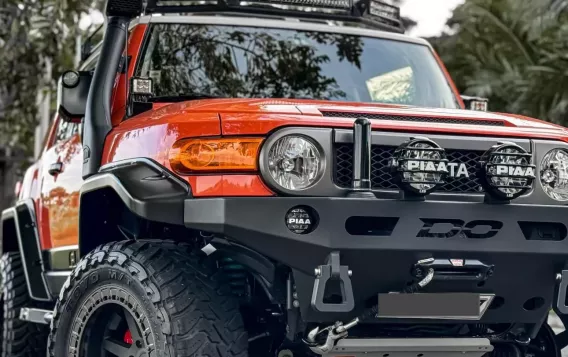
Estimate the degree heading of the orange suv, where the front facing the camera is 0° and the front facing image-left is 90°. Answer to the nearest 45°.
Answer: approximately 315°
